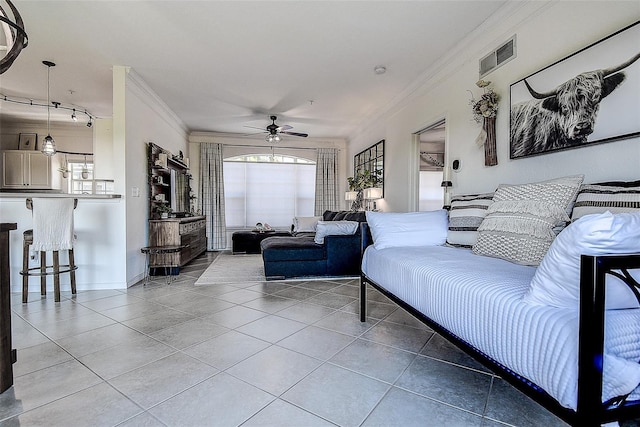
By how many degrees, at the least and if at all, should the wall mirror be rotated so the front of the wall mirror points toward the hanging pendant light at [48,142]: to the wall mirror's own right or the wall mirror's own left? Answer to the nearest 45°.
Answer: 0° — it already faces it

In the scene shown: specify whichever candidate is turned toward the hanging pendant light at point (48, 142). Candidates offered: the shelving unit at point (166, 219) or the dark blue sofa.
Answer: the dark blue sofa

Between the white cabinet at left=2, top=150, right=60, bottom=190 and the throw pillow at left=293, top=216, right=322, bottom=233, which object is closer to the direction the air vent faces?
the white cabinet

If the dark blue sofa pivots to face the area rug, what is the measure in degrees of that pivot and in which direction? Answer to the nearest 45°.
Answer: approximately 45° to its right

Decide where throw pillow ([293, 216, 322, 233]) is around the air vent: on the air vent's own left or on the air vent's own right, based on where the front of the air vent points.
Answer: on the air vent's own right

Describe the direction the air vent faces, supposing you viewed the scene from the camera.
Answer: facing the viewer and to the left of the viewer

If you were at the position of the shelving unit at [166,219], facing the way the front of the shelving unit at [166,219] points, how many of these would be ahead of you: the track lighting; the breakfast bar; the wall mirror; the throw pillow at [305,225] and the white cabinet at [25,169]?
2

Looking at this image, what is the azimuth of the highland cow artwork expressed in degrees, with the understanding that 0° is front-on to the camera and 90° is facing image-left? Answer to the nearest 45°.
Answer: approximately 45°

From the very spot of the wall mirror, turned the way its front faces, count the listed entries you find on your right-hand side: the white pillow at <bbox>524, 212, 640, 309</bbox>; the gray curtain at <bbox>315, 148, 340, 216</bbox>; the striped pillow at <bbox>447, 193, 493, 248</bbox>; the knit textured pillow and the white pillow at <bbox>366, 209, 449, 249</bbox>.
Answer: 1

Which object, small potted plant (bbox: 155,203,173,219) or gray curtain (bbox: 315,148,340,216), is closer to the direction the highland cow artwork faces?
the small potted plant

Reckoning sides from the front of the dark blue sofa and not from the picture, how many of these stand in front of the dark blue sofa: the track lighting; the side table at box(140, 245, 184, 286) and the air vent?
2

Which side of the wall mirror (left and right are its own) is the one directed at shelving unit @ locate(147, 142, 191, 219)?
front

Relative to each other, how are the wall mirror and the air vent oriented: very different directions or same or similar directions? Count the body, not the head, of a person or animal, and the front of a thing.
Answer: same or similar directions

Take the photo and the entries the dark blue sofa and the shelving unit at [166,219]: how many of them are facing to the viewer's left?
1

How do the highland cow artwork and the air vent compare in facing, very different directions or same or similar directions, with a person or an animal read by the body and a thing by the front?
same or similar directions

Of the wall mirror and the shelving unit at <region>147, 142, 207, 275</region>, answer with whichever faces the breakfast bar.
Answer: the wall mirror

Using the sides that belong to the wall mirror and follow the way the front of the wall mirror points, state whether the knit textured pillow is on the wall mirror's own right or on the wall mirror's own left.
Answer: on the wall mirror's own left

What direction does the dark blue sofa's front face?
to the viewer's left

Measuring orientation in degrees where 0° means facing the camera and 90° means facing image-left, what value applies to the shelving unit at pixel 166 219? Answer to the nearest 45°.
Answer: approximately 270°

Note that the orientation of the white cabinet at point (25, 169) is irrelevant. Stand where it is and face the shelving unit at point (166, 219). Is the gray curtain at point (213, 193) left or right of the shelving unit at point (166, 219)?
left
